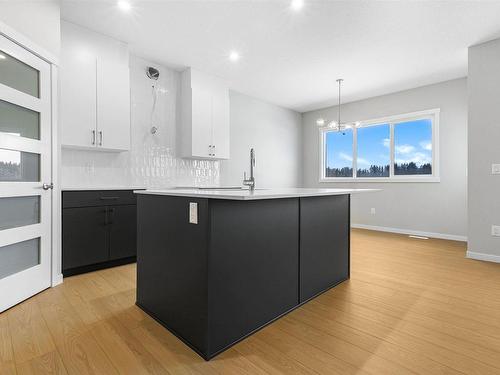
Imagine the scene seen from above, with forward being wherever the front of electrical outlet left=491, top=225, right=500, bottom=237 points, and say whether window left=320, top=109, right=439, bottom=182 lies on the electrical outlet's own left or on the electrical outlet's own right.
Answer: on the electrical outlet's own right

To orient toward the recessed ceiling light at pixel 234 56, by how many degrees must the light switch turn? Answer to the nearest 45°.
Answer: approximately 45° to its right

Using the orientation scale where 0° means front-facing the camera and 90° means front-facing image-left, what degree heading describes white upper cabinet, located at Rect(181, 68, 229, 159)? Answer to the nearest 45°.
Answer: approximately 315°

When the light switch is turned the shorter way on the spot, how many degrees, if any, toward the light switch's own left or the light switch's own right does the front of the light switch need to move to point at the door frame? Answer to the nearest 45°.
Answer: approximately 45° to the light switch's own right

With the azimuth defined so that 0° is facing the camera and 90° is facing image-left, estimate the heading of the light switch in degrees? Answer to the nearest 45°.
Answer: approximately 0°

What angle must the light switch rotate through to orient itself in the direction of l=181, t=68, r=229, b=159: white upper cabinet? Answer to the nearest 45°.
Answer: approximately 45° to its right

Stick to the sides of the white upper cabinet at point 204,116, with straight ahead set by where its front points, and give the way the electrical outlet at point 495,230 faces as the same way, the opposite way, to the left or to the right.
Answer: to the right
